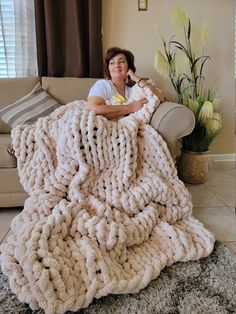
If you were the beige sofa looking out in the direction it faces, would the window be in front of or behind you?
behind

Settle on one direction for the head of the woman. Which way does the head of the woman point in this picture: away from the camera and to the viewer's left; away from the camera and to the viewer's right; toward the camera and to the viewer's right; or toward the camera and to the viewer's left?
toward the camera and to the viewer's left

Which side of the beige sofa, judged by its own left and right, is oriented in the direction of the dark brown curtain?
back

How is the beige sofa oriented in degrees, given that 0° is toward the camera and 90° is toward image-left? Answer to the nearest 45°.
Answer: approximately 0°
